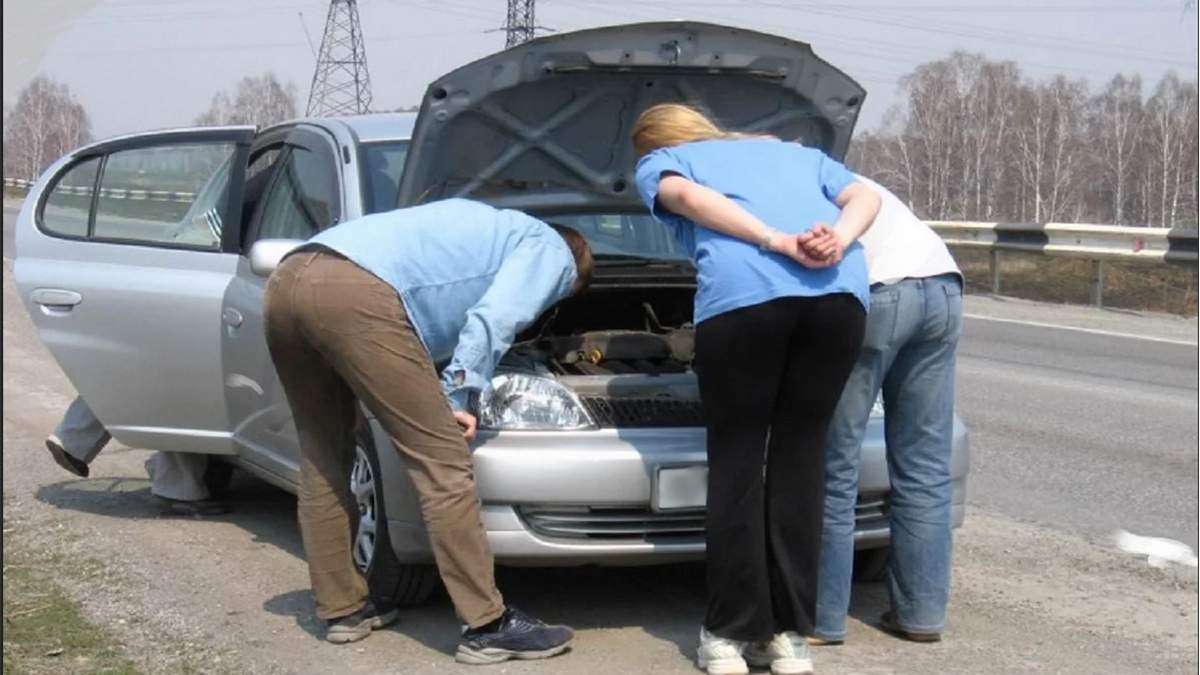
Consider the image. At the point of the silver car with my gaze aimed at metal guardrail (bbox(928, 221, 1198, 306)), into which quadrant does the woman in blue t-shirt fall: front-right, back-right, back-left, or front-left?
back-right

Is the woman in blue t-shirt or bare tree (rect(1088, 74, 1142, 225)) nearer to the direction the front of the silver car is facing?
the woman in blue t-shirt

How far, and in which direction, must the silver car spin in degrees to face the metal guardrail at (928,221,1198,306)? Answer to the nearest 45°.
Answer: approximately 90° to its left

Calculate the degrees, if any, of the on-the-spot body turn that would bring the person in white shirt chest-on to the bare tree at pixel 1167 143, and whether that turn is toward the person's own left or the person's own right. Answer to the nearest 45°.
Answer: approximately 45° to the person's own right

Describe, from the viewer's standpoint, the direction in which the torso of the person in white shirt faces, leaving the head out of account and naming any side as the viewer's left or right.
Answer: facing away from the viewer and to the left of the viewer

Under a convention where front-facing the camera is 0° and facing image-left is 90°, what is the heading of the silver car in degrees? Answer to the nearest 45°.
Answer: approximately 315°

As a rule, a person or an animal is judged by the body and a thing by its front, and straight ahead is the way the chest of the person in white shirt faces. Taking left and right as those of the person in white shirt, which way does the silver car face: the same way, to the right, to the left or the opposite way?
the opposite way

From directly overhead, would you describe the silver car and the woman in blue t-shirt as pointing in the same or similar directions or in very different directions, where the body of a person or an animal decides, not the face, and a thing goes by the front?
very different directions

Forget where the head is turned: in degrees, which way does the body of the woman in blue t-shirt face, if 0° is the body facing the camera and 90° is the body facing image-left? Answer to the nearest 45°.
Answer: approximately 135°

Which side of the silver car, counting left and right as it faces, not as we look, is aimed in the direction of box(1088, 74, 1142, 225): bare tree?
left

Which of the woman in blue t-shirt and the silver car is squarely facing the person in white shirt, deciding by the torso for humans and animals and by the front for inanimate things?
the silver car

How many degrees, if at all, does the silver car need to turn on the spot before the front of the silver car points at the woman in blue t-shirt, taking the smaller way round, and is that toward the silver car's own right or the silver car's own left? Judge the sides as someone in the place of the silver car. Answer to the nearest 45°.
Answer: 0° — it already faces them
